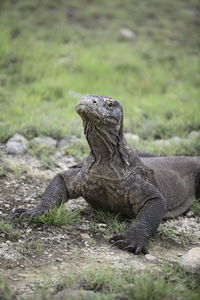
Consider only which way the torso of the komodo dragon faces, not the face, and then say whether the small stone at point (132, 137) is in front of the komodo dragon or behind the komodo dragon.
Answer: behind

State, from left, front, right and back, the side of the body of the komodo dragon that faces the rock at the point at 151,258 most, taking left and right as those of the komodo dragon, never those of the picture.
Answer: left

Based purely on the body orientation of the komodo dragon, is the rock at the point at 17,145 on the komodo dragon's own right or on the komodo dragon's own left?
on the komodo dragon's own right

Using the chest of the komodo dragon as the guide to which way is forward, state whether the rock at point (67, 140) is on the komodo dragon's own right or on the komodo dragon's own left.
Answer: on the komodo dragon's own right

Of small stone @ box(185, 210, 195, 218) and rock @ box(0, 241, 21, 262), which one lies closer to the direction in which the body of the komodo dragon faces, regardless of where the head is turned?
the rock

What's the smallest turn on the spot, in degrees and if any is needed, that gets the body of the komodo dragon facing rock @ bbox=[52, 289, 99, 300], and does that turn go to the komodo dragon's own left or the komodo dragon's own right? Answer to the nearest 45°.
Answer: approximately 45° to the komodo dragon's own left

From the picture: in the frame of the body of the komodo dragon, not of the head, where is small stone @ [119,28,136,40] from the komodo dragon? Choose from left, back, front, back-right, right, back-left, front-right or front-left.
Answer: back-right

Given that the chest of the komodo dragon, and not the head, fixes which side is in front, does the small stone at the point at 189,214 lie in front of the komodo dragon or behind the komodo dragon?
behind

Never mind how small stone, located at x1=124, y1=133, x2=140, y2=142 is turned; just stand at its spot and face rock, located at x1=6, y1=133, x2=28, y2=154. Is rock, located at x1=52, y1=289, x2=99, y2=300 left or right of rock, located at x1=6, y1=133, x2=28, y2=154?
left

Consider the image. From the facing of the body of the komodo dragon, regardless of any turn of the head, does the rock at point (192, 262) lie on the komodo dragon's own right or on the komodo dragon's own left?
on the komodo dragon's own left

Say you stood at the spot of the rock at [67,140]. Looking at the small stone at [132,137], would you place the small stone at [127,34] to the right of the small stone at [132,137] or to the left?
left

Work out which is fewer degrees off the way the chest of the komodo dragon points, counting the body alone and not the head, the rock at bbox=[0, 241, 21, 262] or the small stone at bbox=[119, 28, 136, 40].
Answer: the rock

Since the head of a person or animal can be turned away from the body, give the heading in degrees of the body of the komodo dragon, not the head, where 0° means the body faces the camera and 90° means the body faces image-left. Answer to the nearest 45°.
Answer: approximately 45°
